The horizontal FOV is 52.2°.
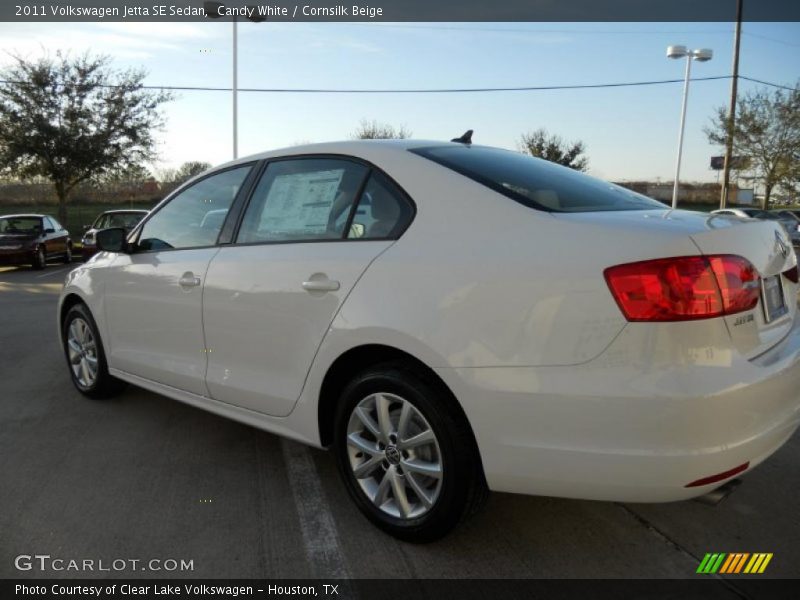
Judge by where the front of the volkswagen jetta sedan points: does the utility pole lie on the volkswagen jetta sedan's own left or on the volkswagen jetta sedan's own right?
on the volkswagen jetta sedan's own right

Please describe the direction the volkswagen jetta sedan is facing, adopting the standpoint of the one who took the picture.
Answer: facing away from the viewer and to the left of the viewer

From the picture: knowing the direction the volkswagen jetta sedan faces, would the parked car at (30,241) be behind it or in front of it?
in front

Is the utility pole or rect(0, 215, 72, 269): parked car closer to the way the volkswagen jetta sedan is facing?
the parked car
